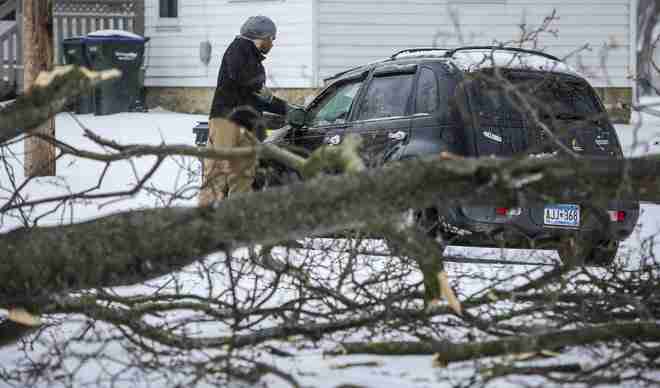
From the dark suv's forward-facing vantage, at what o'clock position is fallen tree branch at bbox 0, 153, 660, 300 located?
The fallen tree branch is roughly at 8 o'clock from the dark suv.

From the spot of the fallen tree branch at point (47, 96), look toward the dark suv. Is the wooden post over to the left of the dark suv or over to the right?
left

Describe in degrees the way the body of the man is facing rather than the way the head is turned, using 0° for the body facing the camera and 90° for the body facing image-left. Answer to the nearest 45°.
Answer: approximately 270°

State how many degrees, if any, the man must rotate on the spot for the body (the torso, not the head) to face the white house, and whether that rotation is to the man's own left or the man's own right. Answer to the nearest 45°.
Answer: approximately 90° to the man's own left

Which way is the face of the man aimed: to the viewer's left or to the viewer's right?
to the viewer's right

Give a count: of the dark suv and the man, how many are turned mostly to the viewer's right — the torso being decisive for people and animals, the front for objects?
1

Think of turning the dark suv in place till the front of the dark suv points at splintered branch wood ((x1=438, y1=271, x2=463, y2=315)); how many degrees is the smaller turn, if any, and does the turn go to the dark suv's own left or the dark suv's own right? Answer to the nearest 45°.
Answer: approximately 135° to the dark suv's own left

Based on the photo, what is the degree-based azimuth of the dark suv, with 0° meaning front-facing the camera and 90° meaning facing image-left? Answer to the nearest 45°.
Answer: approximately 135°

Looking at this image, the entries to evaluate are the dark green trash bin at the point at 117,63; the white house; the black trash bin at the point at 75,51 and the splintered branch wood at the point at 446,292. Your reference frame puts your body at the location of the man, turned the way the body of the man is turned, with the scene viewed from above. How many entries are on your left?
3

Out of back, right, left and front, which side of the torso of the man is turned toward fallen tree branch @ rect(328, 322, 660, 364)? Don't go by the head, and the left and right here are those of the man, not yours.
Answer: right

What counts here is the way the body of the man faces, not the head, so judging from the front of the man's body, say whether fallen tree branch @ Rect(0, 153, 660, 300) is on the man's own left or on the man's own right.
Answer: on the man's own right
